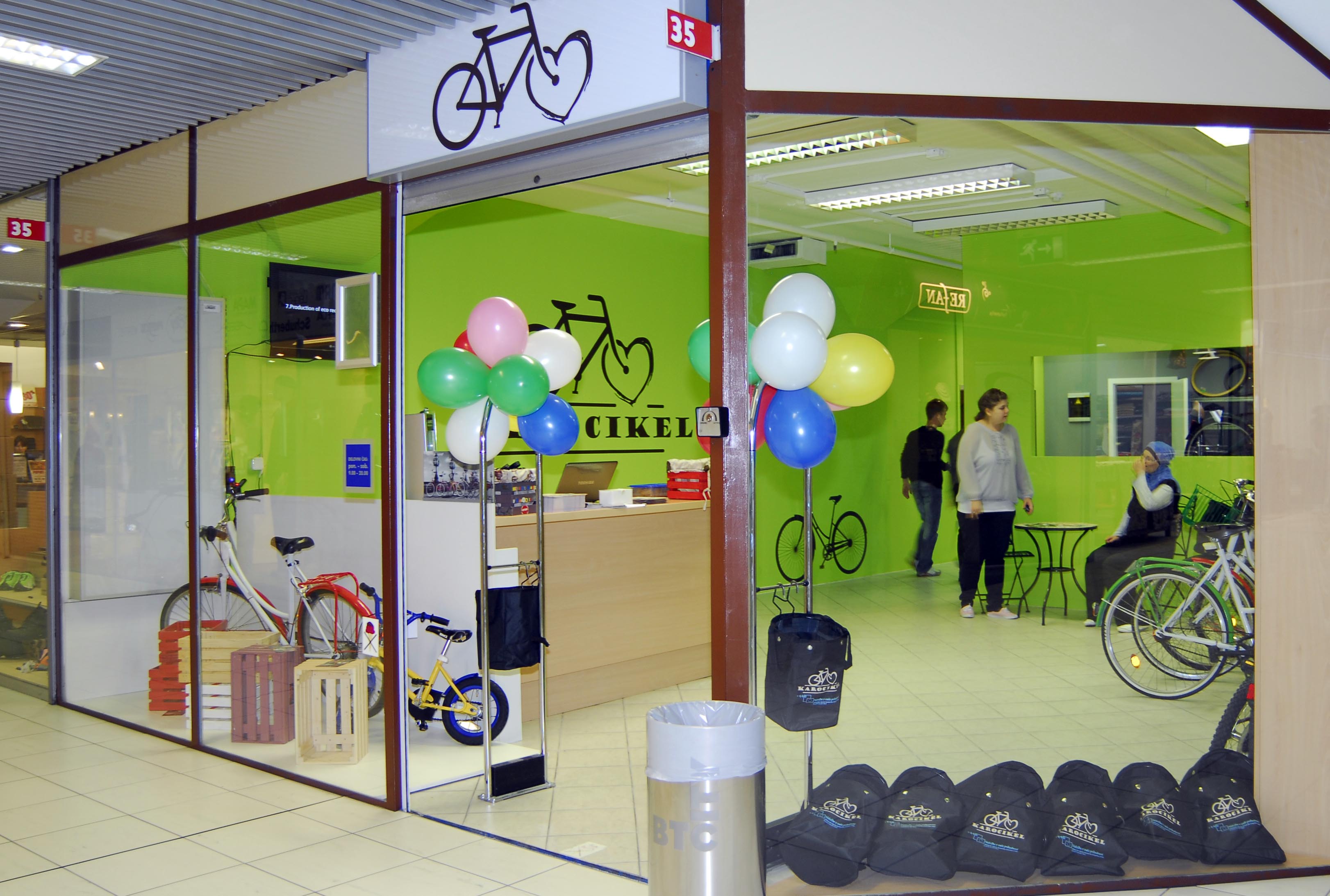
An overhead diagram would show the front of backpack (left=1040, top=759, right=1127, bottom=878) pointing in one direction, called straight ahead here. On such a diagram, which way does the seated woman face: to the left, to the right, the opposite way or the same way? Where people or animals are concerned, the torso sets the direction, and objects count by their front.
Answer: to the right

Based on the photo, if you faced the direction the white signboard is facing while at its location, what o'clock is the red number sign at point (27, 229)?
The red number sign is roughly at 3 o'clock from the white signboard.

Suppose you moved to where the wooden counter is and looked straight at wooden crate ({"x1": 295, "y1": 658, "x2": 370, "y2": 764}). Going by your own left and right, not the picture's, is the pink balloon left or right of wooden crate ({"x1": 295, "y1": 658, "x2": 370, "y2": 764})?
left

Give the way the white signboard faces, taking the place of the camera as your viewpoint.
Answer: facing the viewer and to the left of the viewer

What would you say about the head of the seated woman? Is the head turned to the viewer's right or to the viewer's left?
to the viewer's left

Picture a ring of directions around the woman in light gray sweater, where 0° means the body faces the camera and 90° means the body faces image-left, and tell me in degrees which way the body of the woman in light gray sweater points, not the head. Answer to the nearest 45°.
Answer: approximately 315°

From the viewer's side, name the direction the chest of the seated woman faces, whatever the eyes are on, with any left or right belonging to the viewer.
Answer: facing to the left of the viewer

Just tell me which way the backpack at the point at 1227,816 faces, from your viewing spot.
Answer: facing the viewer

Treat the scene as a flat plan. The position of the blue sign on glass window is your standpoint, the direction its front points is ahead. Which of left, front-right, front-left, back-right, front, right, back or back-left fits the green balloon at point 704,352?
front-left

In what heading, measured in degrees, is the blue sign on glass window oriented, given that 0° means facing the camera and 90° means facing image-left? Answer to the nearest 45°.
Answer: approximately 0°

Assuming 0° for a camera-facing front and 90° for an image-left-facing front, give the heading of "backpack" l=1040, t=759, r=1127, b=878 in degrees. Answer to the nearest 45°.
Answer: approximately 0°
